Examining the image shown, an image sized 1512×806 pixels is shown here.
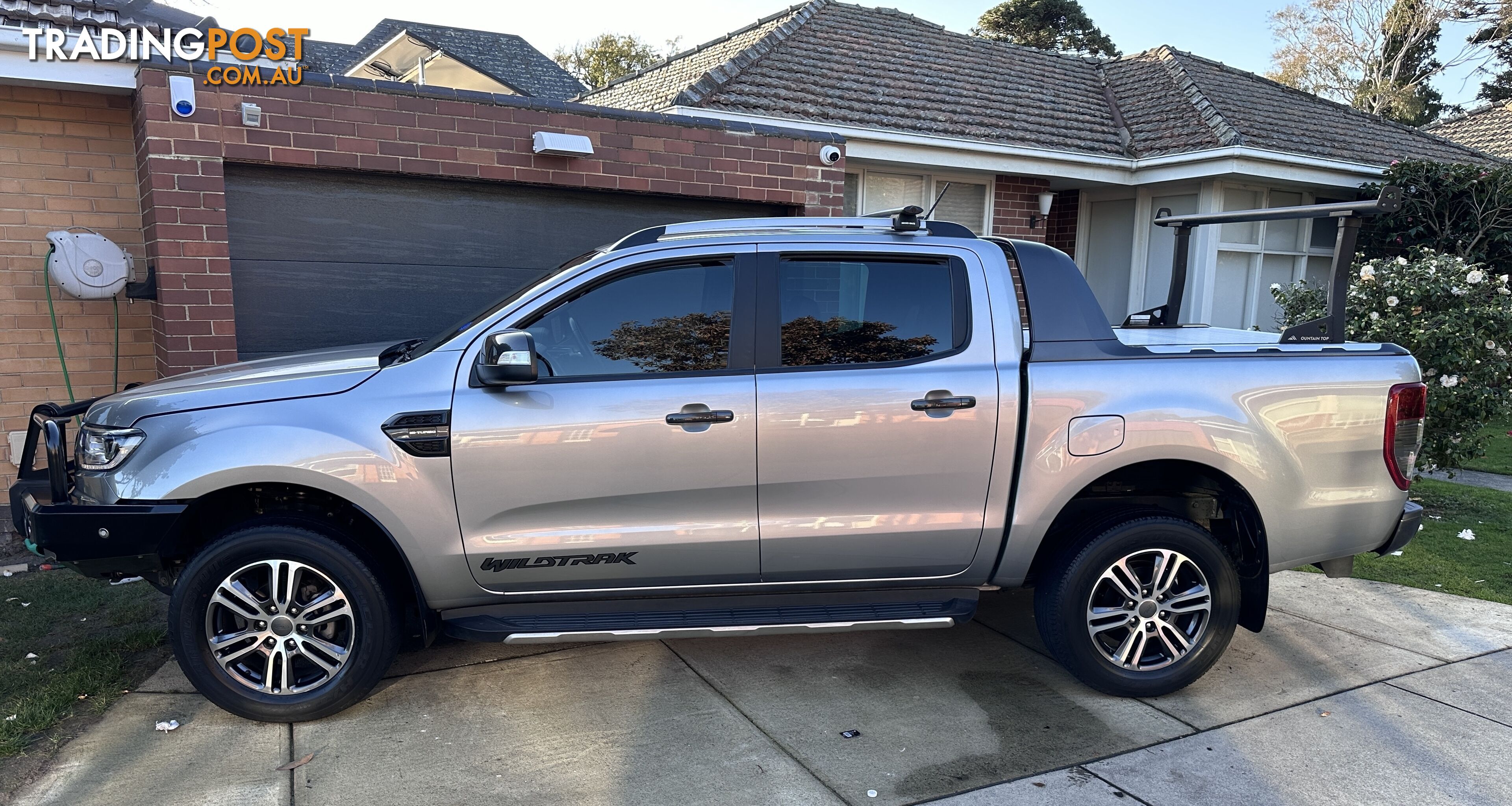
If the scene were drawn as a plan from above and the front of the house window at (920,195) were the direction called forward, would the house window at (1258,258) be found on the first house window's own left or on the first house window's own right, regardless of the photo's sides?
on the first house window's own left

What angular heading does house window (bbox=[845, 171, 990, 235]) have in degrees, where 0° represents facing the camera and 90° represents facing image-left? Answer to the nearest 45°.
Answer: approximately 0°

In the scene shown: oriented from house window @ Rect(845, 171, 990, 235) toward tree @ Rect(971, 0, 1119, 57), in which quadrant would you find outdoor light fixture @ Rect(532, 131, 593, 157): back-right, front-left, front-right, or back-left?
back-left

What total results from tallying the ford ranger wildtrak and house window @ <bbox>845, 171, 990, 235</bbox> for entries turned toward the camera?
1

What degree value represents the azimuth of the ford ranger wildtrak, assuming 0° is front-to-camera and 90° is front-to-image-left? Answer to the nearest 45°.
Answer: approximately 90°

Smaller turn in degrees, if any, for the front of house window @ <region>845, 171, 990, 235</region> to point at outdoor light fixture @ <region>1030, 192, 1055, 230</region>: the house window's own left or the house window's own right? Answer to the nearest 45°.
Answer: approximately 135° to the house window's own left

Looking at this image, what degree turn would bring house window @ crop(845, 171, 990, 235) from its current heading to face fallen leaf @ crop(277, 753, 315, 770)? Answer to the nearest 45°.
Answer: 0° — it already faces it

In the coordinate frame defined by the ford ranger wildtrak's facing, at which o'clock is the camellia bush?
The camellia bush is roughly at 5 o'clock from the ford ranger wildtrak.

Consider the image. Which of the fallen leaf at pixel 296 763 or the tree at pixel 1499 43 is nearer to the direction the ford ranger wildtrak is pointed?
the fallen leaf

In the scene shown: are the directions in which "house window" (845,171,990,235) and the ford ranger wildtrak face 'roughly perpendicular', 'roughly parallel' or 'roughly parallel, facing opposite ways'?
roughly perpendicular
